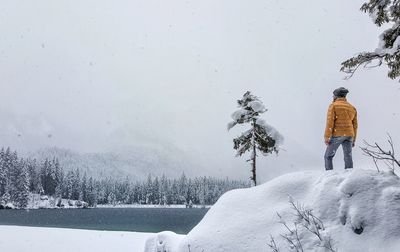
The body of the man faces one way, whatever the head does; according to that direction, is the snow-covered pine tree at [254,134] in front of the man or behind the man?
in front

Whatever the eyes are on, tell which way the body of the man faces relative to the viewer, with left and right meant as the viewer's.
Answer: facing away from the viewer and to the left of the viewer
